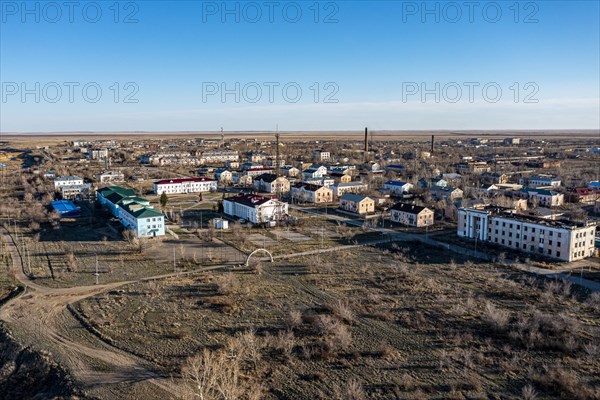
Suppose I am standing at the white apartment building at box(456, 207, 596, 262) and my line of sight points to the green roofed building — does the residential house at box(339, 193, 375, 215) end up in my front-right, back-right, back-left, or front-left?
front-right

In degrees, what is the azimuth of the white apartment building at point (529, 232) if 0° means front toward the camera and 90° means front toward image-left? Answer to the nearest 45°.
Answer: approximately 45°

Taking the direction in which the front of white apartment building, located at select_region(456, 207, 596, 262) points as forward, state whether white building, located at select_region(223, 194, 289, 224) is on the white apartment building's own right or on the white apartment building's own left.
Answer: on the white apartment building's own right

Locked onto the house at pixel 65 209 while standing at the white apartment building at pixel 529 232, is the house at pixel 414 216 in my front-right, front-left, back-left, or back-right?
front-right

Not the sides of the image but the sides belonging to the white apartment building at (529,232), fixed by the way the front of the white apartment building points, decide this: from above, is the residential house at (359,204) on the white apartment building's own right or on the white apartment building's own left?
on the white apartment building's own right

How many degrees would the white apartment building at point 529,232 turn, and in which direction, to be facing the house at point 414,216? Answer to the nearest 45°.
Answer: approximately 90° to its right

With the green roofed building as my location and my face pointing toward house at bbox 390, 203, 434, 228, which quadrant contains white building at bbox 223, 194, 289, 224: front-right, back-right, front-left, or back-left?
front-left

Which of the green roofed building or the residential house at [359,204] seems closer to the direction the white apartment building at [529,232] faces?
the green roofed building

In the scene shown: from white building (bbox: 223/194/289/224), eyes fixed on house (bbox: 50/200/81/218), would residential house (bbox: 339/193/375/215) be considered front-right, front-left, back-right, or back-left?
back-right

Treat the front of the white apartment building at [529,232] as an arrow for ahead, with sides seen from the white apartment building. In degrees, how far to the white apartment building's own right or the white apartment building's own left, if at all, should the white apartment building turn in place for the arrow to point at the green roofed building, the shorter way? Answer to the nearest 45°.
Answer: approximately 45° to the white apartment building's own right
